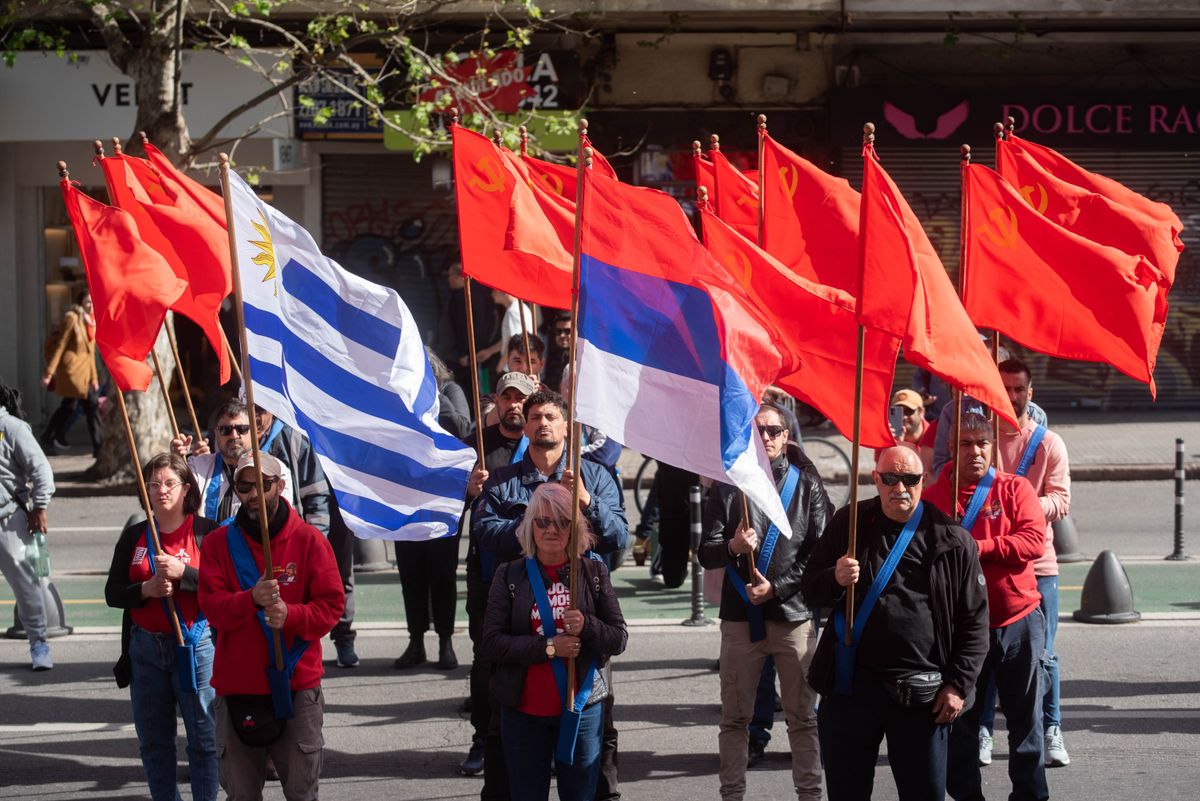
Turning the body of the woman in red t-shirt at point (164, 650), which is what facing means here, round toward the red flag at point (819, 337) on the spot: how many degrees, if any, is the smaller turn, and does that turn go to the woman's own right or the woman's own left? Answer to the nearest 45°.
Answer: approximately 90° to the woman's own left

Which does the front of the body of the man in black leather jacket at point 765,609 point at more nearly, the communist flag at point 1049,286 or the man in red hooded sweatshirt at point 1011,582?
the man in red hooded sweatshirt

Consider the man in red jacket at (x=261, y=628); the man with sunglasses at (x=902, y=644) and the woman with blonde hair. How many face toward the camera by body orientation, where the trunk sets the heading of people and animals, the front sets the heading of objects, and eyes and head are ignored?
3

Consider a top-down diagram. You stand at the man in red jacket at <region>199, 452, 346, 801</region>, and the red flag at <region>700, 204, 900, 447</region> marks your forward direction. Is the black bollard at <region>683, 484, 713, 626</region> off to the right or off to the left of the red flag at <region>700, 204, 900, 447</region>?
left

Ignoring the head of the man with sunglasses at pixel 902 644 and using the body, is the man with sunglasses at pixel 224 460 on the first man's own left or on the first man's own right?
on the first man's own right

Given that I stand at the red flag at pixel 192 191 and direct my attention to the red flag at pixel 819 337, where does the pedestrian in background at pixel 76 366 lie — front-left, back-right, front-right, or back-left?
back-left

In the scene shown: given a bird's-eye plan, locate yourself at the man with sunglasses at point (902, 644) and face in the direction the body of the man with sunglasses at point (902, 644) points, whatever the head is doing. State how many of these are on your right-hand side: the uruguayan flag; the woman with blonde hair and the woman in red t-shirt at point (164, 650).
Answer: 3

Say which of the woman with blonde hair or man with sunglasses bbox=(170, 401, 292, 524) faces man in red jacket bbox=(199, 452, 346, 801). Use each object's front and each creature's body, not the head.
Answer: the man with sunglasses

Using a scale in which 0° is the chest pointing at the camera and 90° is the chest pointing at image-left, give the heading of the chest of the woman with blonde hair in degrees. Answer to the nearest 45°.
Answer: approximately 0°

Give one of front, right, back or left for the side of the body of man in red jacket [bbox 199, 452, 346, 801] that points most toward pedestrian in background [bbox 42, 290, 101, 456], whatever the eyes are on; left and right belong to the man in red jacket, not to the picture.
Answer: back

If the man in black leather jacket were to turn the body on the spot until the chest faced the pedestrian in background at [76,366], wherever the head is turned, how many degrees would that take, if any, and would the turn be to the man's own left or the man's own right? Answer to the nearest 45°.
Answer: approximately 135° to the man's own right

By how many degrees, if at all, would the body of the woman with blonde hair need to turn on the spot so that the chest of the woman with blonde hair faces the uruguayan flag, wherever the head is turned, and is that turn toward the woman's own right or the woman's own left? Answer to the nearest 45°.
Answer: approximately 135° to the woman's own right
